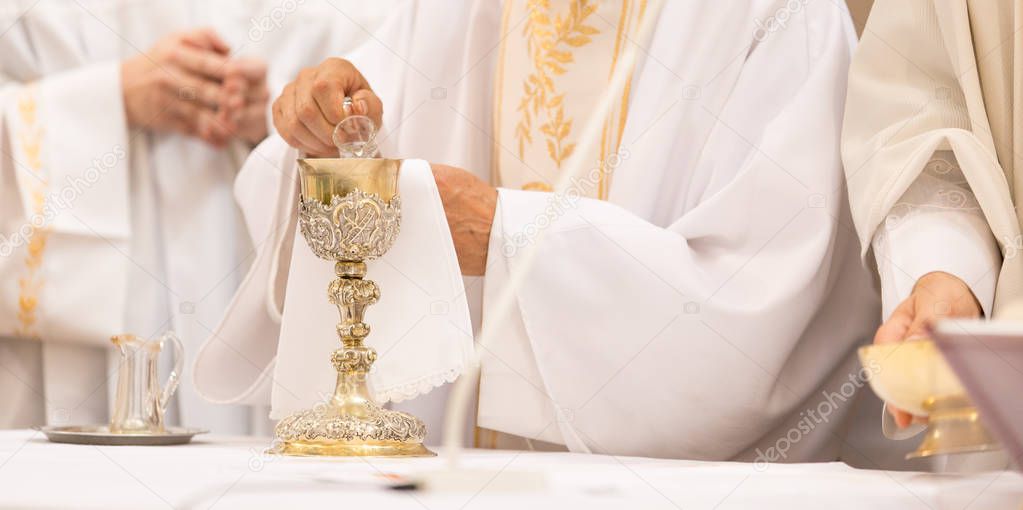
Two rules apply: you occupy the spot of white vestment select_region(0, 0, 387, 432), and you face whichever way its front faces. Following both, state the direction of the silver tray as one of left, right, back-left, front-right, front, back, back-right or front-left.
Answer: front-right

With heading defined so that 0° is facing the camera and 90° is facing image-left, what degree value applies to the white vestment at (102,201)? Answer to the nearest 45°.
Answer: approximately 315°

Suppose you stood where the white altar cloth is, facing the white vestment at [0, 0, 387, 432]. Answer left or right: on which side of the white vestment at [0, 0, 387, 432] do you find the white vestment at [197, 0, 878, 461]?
right

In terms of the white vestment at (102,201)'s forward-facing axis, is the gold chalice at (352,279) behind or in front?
in front

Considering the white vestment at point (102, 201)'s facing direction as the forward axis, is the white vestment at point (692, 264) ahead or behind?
ahead
